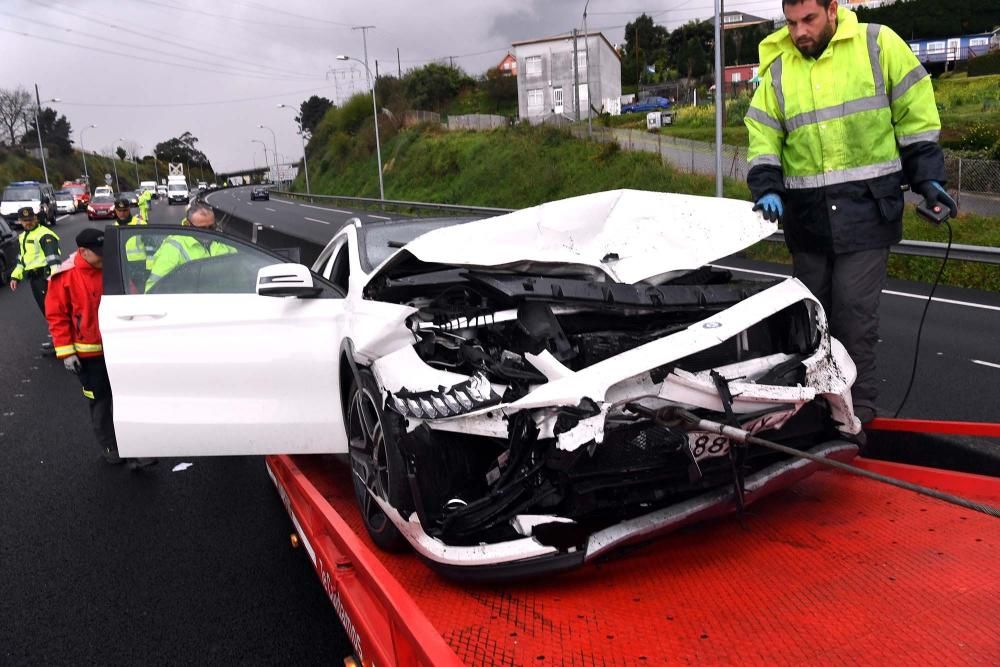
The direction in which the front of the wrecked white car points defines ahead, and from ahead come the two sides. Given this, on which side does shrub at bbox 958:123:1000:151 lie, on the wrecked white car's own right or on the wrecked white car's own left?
on the wrecked white car's own left

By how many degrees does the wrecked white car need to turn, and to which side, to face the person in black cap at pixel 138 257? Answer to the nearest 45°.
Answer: approximately 180°

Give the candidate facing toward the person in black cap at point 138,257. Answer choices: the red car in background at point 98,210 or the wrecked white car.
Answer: the red car in background

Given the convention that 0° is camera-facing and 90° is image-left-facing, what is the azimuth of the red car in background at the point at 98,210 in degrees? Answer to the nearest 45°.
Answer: approximately 0°

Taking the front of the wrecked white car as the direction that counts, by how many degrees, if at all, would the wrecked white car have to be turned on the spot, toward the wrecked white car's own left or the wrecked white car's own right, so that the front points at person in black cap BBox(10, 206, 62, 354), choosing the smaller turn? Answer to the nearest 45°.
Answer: approximately 180°

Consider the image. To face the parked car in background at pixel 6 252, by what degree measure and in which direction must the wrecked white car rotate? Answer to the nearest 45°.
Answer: approximately 180°

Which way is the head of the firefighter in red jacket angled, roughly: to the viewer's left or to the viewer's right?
to the viewer's right

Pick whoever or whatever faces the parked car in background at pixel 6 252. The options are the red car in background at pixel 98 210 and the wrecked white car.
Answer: the red car in background at pixel 98 210
